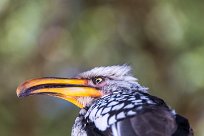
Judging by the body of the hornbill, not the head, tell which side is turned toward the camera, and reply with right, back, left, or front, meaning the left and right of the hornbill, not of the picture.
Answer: left
